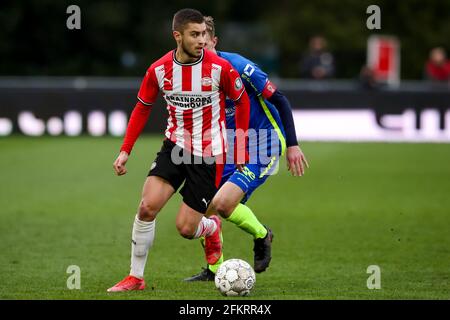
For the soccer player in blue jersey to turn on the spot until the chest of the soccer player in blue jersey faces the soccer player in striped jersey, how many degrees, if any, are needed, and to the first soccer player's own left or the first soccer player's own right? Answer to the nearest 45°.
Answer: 0° — they already face them

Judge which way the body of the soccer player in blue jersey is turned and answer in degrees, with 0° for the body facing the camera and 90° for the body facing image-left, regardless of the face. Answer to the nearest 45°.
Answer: approximately 45°
